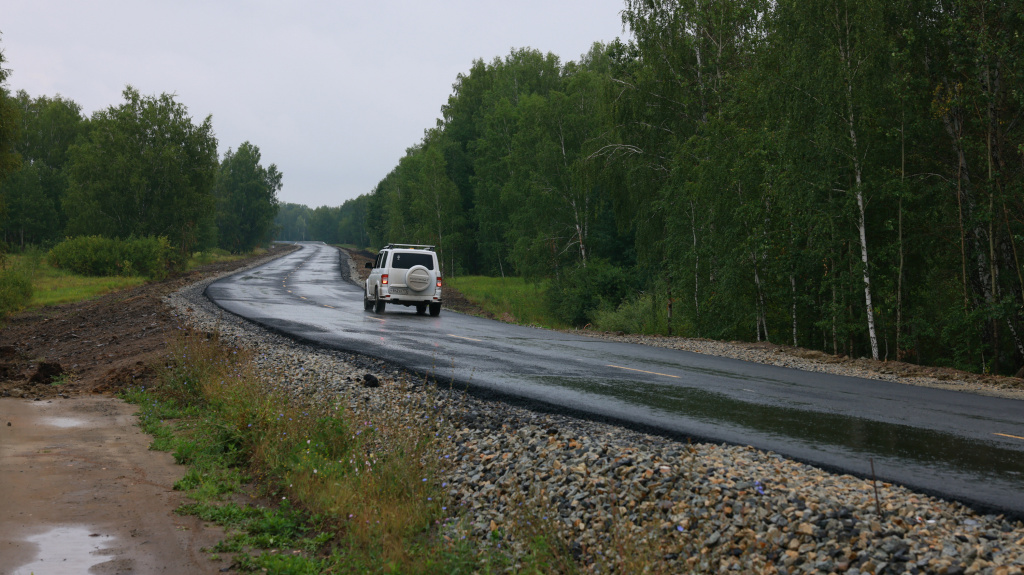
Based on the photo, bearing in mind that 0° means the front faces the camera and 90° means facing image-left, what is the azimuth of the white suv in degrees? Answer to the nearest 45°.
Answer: approximately 180°

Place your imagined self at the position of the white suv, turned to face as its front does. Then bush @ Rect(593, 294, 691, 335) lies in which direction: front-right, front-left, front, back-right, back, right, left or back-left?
right

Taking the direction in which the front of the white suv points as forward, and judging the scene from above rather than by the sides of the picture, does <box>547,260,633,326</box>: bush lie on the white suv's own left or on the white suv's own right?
on the white suv's own right
